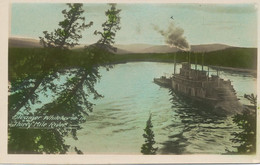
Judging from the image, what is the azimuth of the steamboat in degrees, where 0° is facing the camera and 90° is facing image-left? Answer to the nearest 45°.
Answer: approximately 135°
